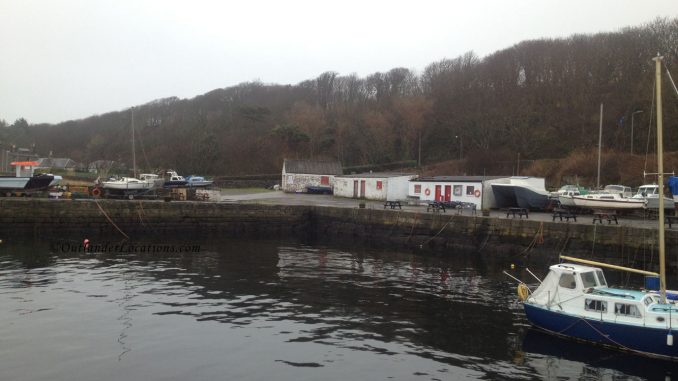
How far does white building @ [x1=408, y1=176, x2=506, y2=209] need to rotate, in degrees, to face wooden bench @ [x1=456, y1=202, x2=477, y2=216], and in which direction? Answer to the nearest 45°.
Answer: approximately 45° to its left

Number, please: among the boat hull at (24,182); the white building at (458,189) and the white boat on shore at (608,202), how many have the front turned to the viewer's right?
1

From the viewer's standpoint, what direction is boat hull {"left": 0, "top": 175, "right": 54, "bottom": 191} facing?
to the viewer's right

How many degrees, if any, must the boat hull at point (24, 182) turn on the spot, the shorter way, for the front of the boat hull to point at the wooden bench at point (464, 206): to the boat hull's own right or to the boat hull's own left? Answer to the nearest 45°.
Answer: approximately 45° to the boat hull's own right

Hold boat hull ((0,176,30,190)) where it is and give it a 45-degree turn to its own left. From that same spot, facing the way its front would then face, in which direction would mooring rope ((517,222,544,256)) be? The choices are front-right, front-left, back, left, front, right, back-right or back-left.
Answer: right

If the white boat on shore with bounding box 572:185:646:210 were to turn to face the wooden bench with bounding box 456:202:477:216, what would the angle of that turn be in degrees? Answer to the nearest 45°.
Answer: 0° — it already faces it

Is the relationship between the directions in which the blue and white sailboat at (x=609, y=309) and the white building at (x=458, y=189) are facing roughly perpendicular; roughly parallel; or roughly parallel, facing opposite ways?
roughly perpendicular

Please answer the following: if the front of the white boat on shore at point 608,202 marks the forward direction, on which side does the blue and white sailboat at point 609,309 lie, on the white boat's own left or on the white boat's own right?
on the white boat's own left

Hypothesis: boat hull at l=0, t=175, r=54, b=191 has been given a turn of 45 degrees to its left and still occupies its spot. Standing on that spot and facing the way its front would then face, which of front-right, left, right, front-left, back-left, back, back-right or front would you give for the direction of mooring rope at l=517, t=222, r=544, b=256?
right

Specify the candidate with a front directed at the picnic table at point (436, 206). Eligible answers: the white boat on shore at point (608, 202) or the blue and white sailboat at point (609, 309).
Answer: the white boat on shore

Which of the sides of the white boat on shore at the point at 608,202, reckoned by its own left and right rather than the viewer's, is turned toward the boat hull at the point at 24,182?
front

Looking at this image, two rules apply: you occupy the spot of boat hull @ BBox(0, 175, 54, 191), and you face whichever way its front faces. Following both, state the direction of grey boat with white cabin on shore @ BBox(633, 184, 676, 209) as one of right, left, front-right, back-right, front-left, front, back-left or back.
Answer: front-right

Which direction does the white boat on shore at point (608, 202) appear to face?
to the viewer's left

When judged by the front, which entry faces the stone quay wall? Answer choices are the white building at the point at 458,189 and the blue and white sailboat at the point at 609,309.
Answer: the white building

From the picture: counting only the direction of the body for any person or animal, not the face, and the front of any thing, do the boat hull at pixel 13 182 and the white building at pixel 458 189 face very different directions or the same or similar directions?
very different directions

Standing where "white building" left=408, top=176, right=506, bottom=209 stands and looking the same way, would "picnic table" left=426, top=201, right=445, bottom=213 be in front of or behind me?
in front

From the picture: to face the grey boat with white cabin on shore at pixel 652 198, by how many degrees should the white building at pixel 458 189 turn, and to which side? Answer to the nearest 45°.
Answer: approximately 90° to its left
